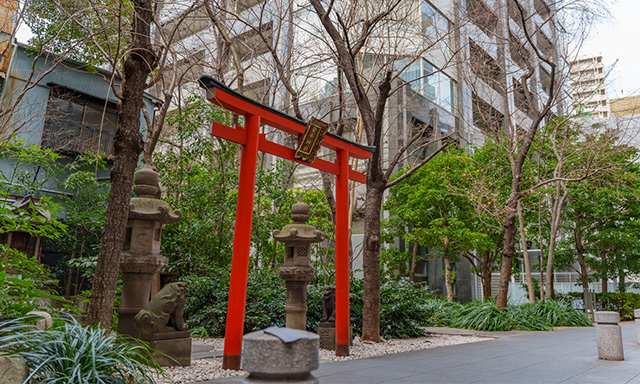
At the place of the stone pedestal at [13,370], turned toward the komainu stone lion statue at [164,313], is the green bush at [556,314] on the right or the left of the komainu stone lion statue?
right

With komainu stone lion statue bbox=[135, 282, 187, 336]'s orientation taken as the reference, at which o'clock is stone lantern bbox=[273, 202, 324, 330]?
The stone lantern is roughly at 11 o'clock from the komainu stone lion statue.

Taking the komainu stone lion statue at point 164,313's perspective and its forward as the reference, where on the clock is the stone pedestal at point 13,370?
The stone pedestal is roughly at 4 o'clock from the komainu stone lion statue.

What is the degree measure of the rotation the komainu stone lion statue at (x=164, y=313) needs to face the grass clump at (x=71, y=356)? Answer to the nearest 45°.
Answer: approximately 90° to its right

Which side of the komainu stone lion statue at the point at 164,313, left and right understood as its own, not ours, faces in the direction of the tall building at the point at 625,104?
front

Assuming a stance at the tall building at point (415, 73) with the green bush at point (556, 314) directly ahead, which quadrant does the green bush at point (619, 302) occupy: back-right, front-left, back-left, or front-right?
front-left

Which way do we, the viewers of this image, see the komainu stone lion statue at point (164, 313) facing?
facing to the right of the viewer

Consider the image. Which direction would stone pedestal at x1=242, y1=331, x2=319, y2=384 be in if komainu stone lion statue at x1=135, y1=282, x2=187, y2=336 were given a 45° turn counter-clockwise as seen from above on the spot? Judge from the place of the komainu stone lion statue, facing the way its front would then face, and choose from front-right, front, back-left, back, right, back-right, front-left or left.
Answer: back-right

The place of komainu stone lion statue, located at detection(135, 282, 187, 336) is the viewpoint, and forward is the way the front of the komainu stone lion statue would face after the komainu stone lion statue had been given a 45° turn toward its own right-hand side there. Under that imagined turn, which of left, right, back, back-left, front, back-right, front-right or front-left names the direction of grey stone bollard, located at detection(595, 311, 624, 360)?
front-left

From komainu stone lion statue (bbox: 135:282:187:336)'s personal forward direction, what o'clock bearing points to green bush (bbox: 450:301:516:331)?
The green bush is roughly at 11 o'clock from the komainu stone lion statue.

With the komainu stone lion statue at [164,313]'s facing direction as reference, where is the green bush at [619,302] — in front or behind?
in front
